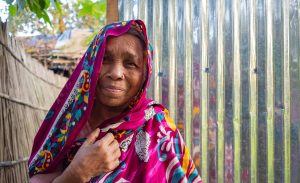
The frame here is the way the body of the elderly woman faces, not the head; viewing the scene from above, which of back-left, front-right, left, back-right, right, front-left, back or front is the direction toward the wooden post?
back-right

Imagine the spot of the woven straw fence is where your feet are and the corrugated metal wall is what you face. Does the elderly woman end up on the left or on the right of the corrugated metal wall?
right

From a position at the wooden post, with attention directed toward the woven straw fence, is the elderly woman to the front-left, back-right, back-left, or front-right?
back-left

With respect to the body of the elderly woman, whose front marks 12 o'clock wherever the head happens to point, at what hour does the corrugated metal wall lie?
The corrugated metal wall is roughly at 6 o'clock from the elderly woman.

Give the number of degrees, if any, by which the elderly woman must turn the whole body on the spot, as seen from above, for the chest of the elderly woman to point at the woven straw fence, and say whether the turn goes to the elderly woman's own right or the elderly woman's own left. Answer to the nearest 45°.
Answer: approximately 90° to the elderly woman's own right

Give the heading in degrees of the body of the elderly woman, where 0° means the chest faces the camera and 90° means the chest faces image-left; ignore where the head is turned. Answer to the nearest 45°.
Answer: approximately 45°
